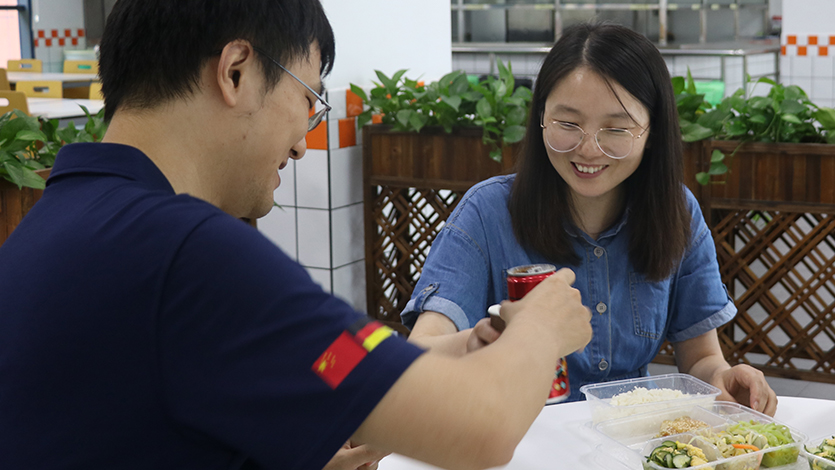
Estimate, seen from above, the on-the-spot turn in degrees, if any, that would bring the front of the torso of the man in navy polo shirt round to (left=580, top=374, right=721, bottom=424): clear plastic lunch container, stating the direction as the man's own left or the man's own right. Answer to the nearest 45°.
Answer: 0° — they already face it

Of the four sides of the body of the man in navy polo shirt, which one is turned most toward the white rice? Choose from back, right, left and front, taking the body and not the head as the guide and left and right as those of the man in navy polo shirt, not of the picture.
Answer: front

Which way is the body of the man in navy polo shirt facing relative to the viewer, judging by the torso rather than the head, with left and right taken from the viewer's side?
facing away from the viewer and to the right of the viewer

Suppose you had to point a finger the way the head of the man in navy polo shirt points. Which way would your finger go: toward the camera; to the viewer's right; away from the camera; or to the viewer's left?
to the viewer's right

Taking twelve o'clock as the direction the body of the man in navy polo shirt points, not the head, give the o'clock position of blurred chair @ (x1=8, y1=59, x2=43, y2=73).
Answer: The blurred chair is roughly at 10 o'clock from the man in navy polo shirt.

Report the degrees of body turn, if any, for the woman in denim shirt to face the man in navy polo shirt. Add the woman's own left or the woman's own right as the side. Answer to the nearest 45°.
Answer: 0° — they already face them
